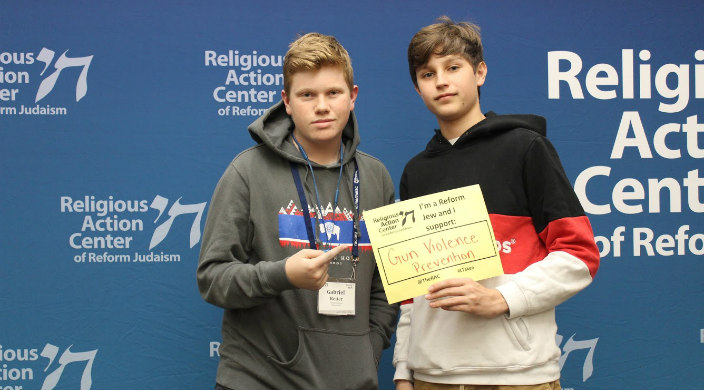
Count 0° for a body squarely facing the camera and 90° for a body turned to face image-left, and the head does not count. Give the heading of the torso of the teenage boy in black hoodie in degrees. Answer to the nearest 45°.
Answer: approximately 45°
